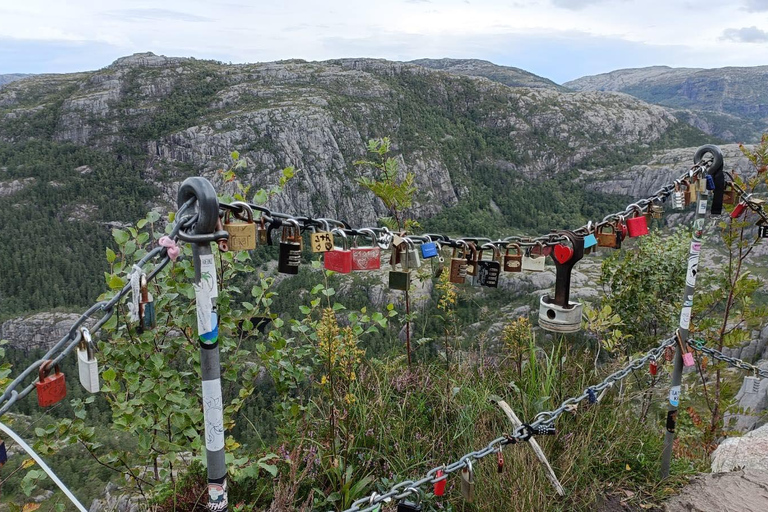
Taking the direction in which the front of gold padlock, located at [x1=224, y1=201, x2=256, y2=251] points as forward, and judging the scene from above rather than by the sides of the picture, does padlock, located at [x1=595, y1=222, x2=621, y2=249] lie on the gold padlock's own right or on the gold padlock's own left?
on the gold padlock's own left

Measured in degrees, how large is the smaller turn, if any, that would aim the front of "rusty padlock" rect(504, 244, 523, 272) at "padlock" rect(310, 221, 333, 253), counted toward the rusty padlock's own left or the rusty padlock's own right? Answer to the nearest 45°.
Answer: approximately 45° to the rusty padlock's own right

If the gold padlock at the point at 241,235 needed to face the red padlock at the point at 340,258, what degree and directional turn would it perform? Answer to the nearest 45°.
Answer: approximately 135° to its left

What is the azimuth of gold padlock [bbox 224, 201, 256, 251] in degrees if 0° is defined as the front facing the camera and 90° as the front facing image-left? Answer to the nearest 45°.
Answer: approximately 0°

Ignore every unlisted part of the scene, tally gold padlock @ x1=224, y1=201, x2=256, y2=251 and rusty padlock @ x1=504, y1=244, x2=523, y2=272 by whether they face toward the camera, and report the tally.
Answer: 2

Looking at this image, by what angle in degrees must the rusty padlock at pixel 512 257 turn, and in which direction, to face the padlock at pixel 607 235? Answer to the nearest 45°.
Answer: approximately 135° to its left
